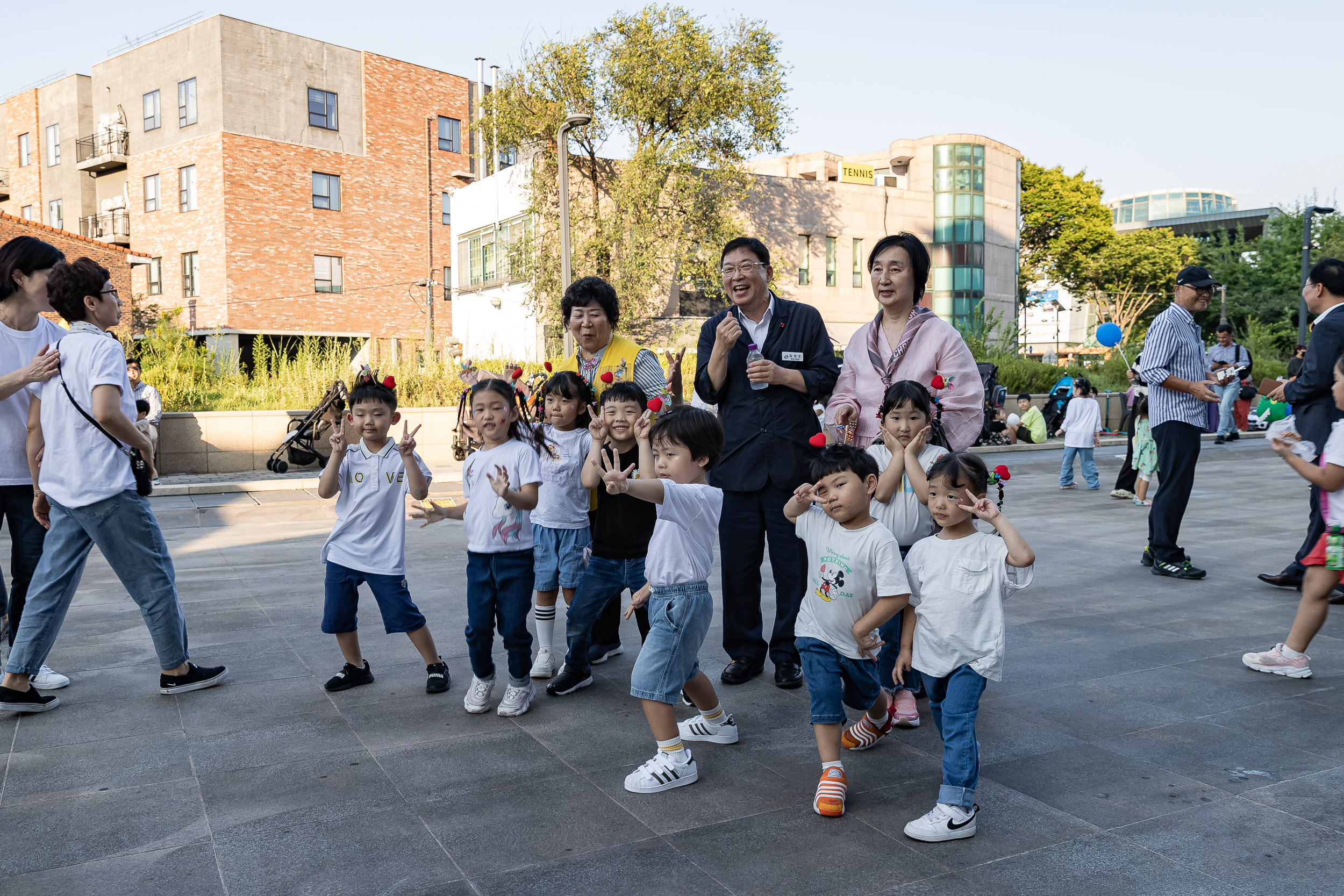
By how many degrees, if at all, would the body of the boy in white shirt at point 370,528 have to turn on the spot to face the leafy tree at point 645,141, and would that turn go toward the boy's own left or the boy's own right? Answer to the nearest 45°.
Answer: approximately 180°

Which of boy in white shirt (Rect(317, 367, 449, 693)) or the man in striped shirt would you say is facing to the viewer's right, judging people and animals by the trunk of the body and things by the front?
the man in striped shirt

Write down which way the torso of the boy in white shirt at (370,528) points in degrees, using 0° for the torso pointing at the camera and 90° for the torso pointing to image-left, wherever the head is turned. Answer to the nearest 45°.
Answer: approximately 0°

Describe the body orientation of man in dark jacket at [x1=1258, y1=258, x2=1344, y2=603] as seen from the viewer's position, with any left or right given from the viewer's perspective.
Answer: facing to the left of the viewer

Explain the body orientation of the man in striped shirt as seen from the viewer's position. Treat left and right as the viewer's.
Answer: facing to the right of the viewer

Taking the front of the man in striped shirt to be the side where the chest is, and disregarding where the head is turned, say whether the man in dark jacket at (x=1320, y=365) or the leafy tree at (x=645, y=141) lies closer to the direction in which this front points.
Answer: the man in dark jacket

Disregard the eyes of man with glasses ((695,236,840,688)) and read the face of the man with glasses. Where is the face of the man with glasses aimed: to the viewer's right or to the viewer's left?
to the viewer's left

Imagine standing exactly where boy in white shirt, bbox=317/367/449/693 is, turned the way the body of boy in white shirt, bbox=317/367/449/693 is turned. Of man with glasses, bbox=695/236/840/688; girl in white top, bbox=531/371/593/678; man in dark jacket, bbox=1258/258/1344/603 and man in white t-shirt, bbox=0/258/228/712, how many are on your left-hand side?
3

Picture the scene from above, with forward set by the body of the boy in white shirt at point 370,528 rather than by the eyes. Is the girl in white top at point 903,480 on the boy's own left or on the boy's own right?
on the boy's own left
